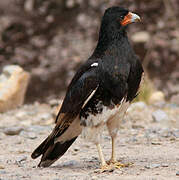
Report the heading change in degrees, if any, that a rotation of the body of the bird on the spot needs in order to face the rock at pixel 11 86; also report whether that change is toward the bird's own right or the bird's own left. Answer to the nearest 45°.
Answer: approximately 135° to the bird's own left

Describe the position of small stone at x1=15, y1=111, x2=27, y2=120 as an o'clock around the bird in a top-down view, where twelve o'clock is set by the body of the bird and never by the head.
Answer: The small stone is roughly at 7 o'clock from the bird.

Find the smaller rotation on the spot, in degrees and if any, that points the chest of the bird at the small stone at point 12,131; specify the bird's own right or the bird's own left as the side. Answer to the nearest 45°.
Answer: approximately 180°

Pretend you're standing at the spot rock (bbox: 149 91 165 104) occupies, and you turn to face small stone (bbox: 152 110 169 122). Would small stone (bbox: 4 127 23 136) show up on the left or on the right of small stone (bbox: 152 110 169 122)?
right

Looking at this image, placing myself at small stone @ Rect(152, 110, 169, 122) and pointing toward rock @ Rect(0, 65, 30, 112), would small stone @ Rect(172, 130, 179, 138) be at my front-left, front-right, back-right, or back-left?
back-left

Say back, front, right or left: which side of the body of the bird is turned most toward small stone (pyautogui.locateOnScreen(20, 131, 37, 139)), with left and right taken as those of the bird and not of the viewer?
back

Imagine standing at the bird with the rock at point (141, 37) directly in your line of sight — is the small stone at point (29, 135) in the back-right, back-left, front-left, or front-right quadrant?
front-left

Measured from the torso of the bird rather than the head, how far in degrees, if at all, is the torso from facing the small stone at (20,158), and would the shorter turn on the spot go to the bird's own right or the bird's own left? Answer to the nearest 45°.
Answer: approximately 180°
